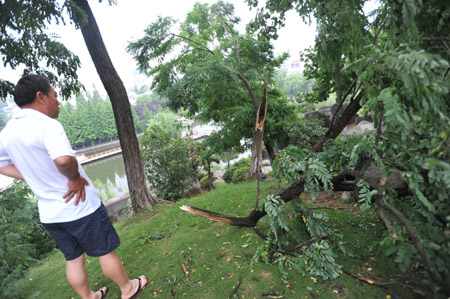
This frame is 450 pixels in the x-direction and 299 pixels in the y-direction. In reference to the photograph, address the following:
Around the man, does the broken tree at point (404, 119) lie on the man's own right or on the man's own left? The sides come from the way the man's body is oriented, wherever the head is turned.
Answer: on the man's own right

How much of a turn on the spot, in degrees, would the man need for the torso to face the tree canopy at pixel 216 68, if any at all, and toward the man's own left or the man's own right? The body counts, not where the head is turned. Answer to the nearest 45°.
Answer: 0° — they already face it

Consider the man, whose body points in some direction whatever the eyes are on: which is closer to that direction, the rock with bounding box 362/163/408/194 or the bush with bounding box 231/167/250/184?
the bush

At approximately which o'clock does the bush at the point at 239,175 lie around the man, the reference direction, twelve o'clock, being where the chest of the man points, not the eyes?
The bush is roughly at 12 o'clock from the man.

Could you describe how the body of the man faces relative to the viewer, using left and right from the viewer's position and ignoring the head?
facing away from the viewer and to the right of the viewer

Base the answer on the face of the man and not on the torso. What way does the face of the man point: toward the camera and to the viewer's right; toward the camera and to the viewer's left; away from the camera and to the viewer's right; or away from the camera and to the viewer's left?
away from the camera and to the viewer's right

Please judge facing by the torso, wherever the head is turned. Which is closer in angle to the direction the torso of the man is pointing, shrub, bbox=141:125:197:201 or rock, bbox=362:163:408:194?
the shrub

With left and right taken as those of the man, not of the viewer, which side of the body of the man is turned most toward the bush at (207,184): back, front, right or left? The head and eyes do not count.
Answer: front

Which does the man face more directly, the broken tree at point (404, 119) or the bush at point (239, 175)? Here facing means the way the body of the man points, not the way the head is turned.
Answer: the bush

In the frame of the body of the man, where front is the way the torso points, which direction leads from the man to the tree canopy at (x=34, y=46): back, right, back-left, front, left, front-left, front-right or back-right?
front-left
